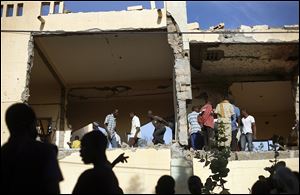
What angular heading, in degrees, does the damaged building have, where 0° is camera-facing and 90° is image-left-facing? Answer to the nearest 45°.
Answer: approximately 0°

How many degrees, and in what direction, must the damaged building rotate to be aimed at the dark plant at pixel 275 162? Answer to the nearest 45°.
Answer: approximately 45° to its left

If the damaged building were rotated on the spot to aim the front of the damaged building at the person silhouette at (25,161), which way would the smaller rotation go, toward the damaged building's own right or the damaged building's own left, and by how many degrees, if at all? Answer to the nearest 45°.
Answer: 0° — it already faces it

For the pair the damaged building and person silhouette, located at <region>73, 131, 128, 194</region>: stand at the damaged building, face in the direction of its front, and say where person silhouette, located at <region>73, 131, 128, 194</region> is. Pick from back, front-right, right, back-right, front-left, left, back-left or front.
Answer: front
